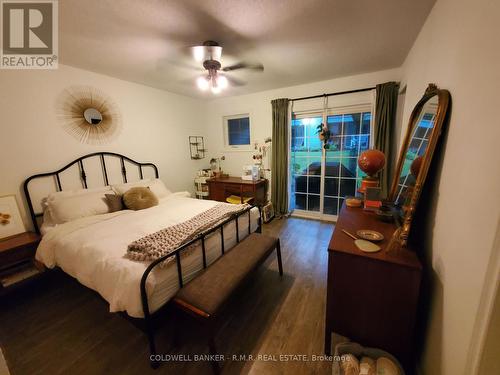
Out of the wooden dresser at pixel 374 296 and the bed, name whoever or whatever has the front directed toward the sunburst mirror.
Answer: the wooden dresser

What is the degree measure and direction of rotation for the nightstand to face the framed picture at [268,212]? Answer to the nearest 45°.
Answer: approximately 45° to its left

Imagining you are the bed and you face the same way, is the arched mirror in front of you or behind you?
in front

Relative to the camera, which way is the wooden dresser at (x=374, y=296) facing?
to the viewer's left

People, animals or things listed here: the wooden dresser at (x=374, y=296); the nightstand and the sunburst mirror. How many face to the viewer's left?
1

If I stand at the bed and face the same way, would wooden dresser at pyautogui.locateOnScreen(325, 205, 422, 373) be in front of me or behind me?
in front

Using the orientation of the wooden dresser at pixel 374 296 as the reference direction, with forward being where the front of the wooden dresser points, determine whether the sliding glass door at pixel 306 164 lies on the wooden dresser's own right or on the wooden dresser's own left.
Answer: on the wooden dresser's own right

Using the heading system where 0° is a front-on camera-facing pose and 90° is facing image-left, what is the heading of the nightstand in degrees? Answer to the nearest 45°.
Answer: approximately 315°

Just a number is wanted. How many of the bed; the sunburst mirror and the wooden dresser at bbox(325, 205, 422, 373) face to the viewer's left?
1

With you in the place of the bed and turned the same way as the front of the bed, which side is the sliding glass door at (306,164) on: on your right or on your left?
on your left

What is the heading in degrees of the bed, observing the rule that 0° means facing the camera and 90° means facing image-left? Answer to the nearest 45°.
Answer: approximately 315°

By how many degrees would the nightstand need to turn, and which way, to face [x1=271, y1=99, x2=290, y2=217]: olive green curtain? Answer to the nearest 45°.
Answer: approximately 45° to its left
